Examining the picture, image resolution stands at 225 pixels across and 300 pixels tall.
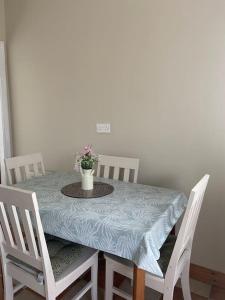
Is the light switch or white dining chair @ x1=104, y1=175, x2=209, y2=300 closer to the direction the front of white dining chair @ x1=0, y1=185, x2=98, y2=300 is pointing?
the light switch

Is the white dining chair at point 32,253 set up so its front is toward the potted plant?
yes

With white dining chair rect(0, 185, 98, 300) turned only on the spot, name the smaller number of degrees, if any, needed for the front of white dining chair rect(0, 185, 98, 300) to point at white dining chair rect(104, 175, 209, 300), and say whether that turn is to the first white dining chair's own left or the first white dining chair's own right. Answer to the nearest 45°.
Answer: approximately 45° to the first white dining chair's own right

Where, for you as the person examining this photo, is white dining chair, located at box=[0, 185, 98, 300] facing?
facing away from the viewer and to the right of the viewer

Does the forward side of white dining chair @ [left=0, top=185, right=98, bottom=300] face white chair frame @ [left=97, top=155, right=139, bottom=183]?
yes
